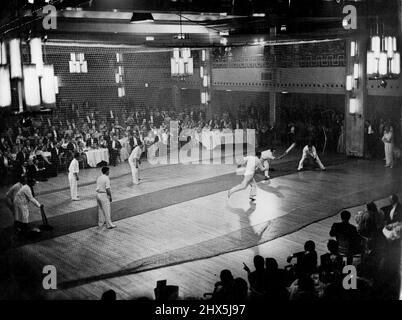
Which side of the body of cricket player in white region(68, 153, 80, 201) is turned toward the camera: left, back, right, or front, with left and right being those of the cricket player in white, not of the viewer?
right

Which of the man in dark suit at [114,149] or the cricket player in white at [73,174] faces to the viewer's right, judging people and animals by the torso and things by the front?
the cricket player in white

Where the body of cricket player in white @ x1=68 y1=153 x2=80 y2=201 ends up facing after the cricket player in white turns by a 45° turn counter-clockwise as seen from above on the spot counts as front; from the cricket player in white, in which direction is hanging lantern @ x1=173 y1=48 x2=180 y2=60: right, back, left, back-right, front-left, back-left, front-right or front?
front

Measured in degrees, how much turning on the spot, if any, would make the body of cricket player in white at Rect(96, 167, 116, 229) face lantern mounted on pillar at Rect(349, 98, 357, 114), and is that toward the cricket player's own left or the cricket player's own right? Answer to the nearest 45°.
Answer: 0° — they already face it

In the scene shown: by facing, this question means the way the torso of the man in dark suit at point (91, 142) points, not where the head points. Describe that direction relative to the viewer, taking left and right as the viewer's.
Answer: facing the viewer

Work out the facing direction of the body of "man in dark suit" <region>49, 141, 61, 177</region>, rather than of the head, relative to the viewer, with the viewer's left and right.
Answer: facing the viewer and to the right of the viewer

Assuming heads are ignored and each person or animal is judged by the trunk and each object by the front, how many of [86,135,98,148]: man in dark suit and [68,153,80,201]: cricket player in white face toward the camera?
1

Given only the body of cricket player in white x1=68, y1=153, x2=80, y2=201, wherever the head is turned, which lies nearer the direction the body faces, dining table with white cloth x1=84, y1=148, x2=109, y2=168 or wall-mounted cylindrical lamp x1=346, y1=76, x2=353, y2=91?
the wall-mounted cylindrical lamp

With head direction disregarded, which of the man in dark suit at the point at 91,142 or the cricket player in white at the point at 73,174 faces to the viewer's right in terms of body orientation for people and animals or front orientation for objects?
the cricket player in white

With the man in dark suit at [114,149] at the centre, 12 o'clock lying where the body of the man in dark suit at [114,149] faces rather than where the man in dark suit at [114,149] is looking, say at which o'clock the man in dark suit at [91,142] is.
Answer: the man in dark suit at [91,142] is roughly at 3 o'clock from the man in dark suit at [114,149].

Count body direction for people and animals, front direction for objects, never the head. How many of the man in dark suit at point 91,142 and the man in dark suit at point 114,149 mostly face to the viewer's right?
0

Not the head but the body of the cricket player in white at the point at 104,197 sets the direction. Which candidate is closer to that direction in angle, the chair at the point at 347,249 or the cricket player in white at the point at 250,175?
the cricket player in white
